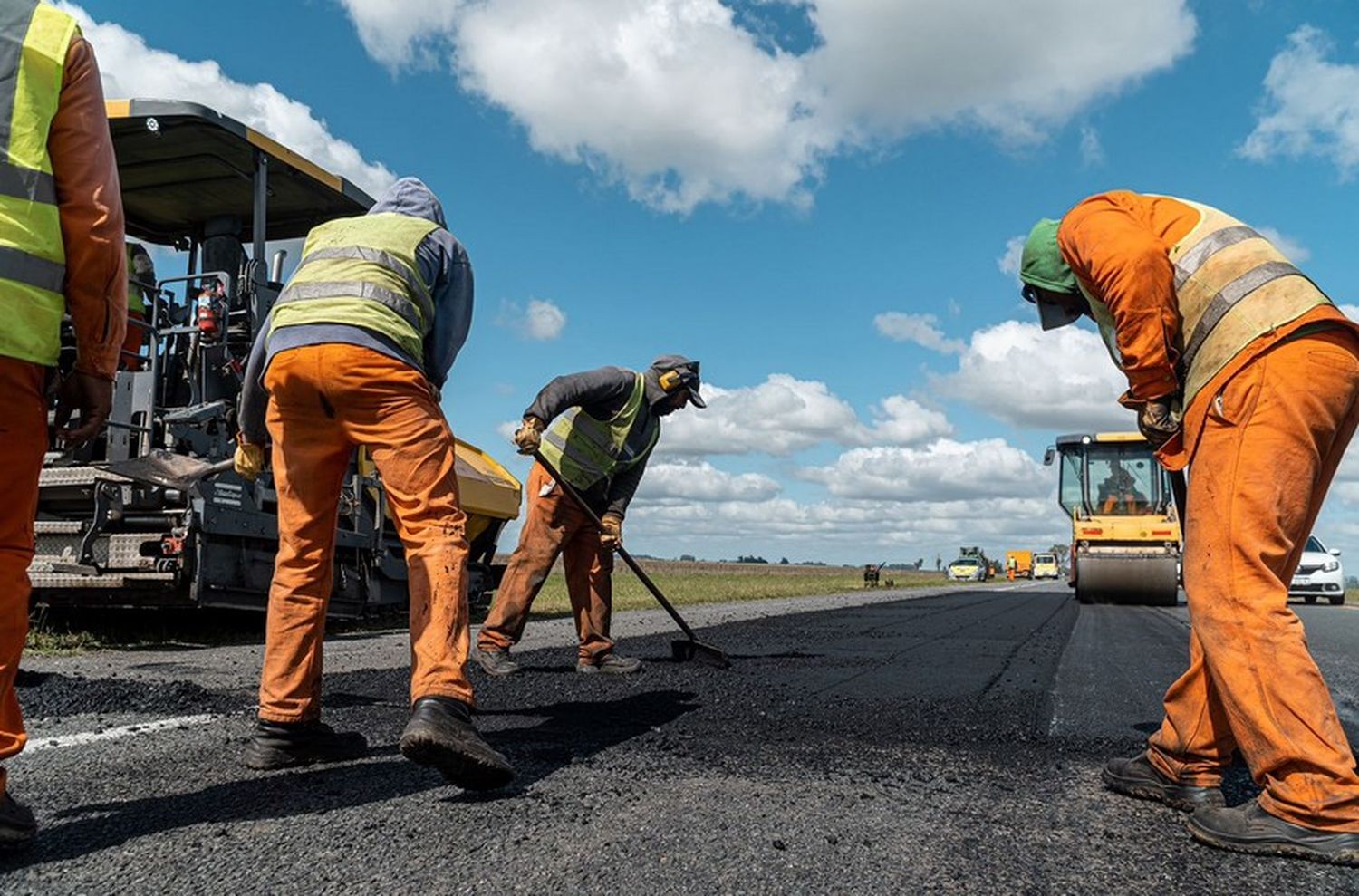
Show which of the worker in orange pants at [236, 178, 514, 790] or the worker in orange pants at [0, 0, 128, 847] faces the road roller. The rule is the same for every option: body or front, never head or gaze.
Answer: the worker in orange pants at [236, 178, 514, 790]

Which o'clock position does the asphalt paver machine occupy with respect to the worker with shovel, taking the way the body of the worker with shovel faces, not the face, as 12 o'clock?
The asphalt paver machine is roughly at 7 o'clock from the worker with shovel.

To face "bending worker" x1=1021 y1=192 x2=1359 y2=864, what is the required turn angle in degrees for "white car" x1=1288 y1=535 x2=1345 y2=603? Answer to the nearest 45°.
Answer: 0° — it already faces them

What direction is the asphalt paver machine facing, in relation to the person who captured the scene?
facing away from the viewer and to the right of the viewer

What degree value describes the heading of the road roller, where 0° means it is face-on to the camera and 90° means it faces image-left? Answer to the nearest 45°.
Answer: approximately 0°

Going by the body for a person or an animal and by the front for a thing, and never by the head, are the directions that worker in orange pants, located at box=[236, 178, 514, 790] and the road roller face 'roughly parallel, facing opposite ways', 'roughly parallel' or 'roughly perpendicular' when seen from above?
roughly parallel, facing opposite ways

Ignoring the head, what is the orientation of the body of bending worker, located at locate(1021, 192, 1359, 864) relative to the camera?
to the viewer's left

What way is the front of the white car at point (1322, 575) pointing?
toward the camera

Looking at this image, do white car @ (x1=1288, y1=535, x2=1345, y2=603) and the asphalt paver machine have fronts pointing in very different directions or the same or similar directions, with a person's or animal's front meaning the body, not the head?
very different directions

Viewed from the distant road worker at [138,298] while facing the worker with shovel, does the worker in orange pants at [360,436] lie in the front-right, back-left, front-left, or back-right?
front-right

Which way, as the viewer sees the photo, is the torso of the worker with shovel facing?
to the viewer's right

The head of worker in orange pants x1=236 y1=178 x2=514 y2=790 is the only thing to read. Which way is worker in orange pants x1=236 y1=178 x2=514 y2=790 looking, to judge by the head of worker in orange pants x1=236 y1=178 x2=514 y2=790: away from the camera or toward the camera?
away from the camera

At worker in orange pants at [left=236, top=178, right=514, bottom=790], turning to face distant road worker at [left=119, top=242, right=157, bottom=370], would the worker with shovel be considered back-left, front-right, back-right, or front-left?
front-right

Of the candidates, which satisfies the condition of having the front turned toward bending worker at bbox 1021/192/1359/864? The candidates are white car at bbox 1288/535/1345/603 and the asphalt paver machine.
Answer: the white car

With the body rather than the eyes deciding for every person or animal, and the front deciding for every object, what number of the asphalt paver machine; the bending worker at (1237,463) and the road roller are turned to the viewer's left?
1

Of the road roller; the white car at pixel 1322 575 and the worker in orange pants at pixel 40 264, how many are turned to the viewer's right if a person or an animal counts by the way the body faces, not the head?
0

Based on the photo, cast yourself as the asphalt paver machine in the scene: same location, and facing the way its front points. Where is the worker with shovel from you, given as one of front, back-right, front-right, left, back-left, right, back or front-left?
right

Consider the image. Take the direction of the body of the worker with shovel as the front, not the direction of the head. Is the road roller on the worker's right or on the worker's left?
on the worker's left
